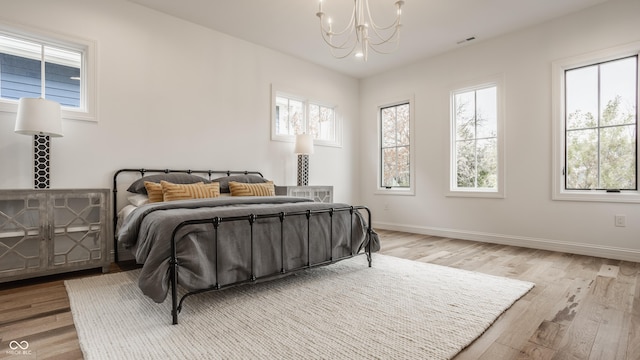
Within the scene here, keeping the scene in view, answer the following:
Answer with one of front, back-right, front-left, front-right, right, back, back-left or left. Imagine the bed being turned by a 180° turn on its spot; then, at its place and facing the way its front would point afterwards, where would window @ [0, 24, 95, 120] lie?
front

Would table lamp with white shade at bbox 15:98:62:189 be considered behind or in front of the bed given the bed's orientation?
behind

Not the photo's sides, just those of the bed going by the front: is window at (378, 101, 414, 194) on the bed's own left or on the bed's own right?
on the bed's own left

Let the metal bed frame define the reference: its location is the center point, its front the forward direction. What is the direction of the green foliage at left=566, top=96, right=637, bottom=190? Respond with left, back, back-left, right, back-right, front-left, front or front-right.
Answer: front-left

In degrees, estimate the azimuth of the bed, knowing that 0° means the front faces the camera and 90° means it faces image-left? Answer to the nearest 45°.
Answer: approximately 315°

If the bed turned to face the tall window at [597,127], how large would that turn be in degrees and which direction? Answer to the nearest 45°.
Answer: approximately 45° to its left
